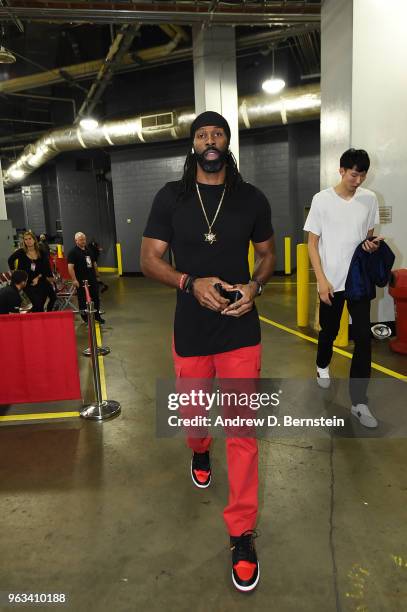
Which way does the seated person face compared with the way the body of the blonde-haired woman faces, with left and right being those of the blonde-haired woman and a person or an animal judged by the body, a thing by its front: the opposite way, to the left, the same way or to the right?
to the left

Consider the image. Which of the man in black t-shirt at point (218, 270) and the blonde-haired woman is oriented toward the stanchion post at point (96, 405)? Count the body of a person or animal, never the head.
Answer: the blonde-haired woman

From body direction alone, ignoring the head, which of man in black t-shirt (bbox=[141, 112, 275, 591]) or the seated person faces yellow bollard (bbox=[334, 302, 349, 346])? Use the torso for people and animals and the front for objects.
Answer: the seated person

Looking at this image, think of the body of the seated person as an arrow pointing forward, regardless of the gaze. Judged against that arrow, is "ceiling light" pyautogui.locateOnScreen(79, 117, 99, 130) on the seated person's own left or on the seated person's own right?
on the seated person's own left

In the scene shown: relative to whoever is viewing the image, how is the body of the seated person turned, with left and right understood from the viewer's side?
facing to the right of the viewer

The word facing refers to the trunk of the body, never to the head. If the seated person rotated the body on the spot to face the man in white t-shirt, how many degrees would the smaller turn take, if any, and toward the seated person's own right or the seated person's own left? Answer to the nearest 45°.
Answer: approximately 45° to the seated person's own right

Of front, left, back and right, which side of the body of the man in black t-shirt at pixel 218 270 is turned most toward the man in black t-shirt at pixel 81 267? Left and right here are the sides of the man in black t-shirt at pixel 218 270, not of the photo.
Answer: back

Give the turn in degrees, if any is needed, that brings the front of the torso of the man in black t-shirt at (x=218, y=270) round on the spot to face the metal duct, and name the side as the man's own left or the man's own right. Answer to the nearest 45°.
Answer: approximately 180°

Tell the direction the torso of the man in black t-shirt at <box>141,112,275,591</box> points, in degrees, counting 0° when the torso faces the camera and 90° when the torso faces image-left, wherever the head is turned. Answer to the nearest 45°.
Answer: approximately 0°

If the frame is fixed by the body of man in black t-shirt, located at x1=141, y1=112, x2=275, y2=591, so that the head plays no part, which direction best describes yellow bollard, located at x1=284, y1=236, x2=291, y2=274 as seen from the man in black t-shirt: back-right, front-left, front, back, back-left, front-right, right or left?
back

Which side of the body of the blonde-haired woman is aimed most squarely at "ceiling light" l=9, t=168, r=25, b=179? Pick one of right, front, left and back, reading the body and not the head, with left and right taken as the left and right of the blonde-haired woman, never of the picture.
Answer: back
